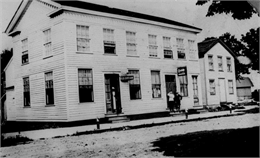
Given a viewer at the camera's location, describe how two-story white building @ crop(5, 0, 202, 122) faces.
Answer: facing the viewer and to the right of the viewer

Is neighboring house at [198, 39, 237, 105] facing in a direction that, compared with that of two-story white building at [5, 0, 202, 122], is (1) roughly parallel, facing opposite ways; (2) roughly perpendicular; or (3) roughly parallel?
roughly parallel

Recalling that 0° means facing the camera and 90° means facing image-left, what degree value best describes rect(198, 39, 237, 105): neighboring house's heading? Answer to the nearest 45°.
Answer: approximately 315°

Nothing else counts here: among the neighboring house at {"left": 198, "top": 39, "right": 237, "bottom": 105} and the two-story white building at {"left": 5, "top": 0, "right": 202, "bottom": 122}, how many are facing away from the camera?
0

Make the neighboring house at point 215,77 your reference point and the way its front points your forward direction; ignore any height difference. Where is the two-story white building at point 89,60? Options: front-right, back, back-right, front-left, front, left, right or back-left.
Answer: right
